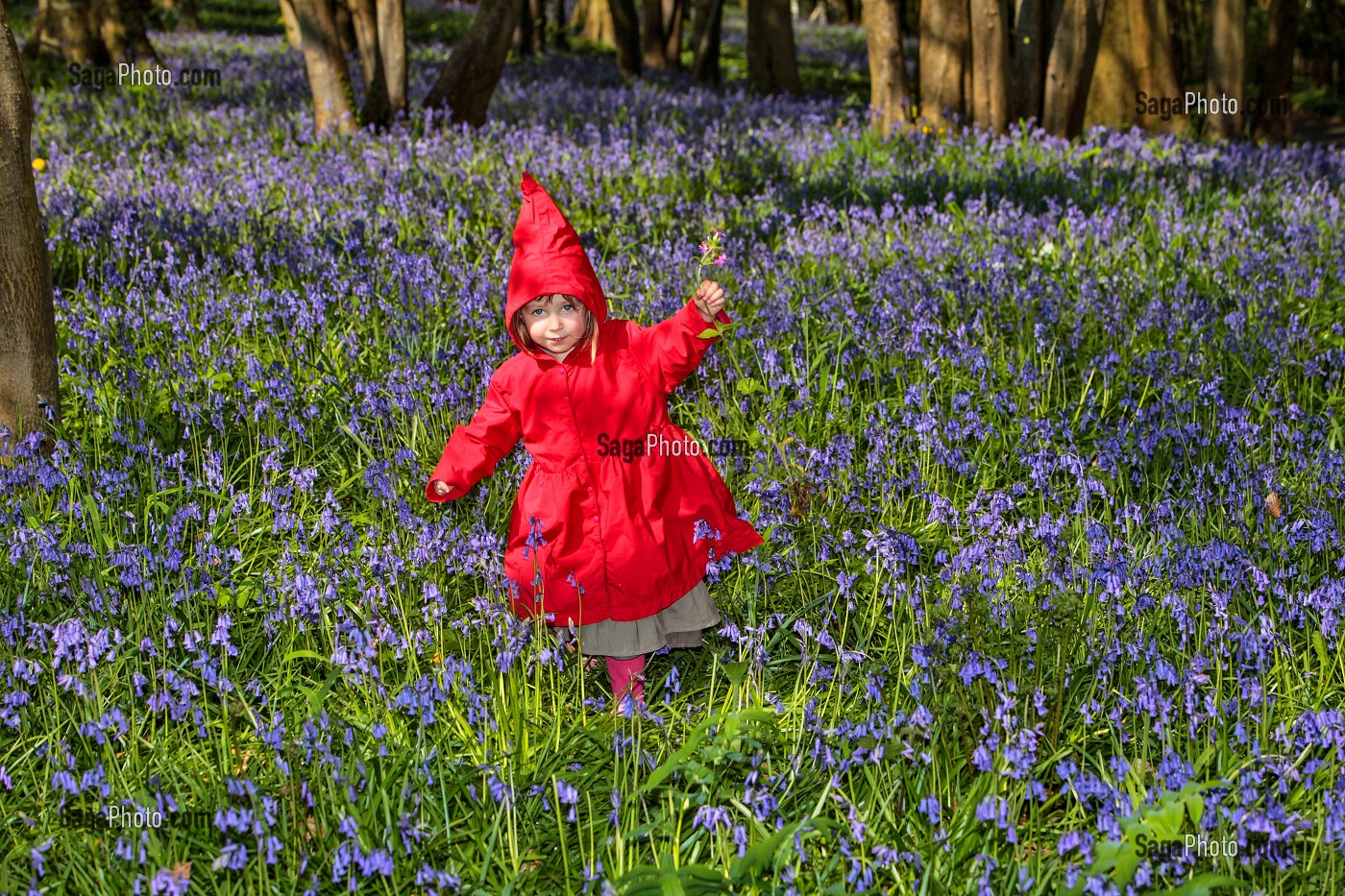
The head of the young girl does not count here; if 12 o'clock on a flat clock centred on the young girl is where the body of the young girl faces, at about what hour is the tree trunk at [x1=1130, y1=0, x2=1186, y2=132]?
The tree trunk is roughly at 7 o'clock from the young girl.

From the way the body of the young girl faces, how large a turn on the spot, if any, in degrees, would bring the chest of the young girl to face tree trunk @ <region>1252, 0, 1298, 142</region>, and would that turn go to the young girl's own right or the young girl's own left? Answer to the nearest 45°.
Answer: approximately 135° to the young girl's own left

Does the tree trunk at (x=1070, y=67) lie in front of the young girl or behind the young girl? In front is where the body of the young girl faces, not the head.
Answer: behind

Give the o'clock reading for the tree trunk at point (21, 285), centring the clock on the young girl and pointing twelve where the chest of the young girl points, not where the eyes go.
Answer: The tree trunk is roughly at 4 o'clock from the young girl.

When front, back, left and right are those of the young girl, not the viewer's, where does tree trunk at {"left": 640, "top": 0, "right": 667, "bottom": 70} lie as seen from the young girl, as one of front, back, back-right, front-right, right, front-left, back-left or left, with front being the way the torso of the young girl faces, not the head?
back

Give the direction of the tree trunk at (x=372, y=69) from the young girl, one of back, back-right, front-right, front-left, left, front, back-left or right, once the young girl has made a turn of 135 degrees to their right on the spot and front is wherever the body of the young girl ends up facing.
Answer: front-right

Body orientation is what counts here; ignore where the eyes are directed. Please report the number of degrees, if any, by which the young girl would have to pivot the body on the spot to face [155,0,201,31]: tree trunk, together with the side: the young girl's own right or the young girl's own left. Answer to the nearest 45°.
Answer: approximately 180°

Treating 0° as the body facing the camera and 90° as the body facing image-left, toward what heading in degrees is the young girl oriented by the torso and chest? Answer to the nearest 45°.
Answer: approximately 0°

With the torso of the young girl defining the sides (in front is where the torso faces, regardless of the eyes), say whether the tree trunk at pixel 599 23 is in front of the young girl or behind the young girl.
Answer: behind

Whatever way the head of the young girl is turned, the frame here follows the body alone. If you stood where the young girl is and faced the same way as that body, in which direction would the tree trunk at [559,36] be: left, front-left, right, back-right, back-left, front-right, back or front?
back
